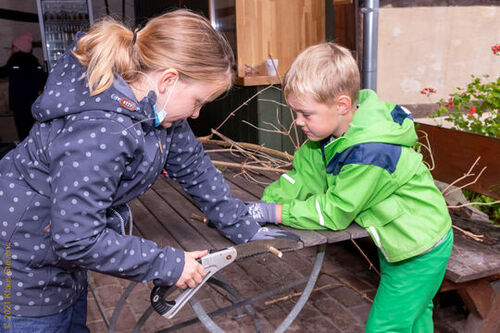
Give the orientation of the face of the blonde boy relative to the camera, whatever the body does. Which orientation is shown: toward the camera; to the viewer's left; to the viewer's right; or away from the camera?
to the viewer's left

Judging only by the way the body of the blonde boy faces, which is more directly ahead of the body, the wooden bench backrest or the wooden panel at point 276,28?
the wooden panel

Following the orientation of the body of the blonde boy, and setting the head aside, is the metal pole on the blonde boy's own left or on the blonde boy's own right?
on the blonde boy's own right

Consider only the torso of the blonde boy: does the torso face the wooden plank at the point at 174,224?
yes

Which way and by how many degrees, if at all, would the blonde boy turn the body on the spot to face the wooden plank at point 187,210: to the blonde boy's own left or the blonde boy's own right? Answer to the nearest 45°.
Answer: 0° — they already face it

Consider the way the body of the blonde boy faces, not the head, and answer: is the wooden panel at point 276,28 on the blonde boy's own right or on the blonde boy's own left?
on the blonde boy's own right

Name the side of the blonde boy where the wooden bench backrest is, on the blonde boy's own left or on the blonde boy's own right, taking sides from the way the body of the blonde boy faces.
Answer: on the blonde boy's own right

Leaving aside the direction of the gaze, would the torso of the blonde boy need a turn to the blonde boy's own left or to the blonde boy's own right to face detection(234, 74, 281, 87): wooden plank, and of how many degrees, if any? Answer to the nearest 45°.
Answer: approximately 90° to the blonde boy's own right

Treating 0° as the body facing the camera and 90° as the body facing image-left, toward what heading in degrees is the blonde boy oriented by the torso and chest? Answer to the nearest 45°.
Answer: approximately 90°

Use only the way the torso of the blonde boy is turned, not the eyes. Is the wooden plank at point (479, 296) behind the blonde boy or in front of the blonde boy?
behind
